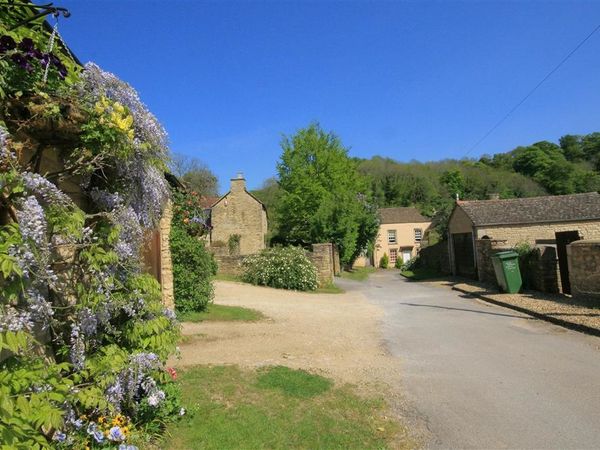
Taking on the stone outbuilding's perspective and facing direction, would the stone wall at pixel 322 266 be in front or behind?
in front

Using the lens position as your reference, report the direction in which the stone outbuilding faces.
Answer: facing to the left of the viewer

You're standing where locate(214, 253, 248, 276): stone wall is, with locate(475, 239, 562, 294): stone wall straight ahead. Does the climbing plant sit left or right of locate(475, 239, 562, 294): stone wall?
right

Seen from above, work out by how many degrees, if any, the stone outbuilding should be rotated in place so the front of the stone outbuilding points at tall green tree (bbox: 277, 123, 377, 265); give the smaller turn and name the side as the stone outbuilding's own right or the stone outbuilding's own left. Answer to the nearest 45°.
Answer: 0° — it already faces it

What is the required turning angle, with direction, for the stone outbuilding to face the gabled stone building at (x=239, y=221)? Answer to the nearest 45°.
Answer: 0° — it already faces it

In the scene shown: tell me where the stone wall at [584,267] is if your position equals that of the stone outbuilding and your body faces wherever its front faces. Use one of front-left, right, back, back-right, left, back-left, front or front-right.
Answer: left

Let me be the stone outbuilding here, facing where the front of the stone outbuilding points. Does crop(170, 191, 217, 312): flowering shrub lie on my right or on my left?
on my left
